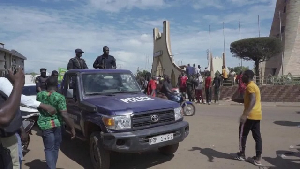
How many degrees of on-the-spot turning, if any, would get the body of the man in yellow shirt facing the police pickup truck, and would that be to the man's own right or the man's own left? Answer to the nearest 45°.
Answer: approximately 45° to the man's own left

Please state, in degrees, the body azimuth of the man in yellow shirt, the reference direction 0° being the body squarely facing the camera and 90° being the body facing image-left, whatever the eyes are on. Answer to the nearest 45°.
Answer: approximately 90°

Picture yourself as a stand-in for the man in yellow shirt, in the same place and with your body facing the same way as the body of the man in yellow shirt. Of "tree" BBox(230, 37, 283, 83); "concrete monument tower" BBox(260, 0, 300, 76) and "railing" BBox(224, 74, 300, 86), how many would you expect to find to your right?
3

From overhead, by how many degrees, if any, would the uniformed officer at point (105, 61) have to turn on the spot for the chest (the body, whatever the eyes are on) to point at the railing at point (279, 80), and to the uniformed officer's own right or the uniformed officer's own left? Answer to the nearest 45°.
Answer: approximately 135° to the uniformed officer's own left

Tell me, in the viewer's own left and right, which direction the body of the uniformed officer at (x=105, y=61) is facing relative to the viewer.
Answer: facing the viewer

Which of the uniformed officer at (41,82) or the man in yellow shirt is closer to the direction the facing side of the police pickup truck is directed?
the man in yellow shirt

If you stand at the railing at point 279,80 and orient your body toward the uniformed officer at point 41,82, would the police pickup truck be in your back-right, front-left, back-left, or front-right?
front-left

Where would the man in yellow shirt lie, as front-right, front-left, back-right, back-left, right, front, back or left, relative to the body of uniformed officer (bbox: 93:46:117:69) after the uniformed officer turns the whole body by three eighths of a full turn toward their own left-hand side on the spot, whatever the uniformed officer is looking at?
right

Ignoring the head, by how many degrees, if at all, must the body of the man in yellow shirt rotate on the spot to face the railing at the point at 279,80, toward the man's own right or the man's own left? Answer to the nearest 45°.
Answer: approximately 90° to the man's own right

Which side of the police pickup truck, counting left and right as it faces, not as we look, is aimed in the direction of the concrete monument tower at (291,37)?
left

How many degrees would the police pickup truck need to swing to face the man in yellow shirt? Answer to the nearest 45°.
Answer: approximately 45° to its left

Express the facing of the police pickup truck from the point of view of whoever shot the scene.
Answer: facing the viewer and to the right of the viewer

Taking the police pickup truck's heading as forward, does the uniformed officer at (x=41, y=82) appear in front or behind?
behind

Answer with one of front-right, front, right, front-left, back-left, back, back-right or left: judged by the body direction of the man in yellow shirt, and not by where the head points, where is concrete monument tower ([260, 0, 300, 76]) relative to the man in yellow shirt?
right
